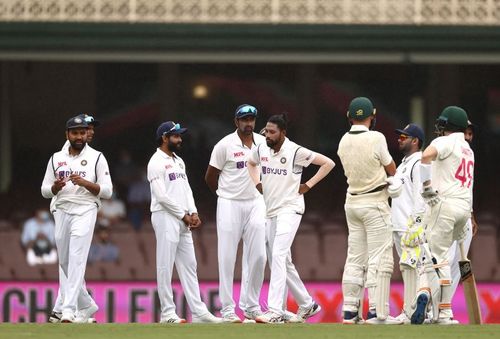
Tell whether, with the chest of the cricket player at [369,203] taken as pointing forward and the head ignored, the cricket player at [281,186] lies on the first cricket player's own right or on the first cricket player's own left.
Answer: on the first cricket player's own left

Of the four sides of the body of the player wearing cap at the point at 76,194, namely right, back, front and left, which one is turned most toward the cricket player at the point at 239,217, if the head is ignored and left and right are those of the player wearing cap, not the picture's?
left

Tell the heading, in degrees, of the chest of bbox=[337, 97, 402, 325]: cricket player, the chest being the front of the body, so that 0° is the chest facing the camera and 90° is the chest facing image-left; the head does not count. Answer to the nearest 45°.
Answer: approximately 225°

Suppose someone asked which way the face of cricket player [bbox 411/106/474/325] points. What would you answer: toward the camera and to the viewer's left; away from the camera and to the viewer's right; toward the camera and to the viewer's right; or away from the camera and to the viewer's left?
away from the camera and to the viewer's left

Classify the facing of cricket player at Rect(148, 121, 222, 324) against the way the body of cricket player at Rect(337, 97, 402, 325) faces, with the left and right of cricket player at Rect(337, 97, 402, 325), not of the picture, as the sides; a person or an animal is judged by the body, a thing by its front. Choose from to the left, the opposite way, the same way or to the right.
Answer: to the right

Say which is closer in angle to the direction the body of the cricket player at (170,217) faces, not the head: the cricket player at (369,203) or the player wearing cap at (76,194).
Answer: the cricket player

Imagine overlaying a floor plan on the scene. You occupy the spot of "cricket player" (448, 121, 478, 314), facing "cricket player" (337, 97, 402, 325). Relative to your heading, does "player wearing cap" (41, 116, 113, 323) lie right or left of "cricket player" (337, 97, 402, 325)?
right

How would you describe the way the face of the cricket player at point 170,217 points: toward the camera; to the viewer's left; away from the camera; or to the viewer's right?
to the viewer's right

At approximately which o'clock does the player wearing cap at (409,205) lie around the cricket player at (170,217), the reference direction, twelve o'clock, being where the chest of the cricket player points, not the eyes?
The player wearing cap is roughly at 11 o'clock from the cricket player.
